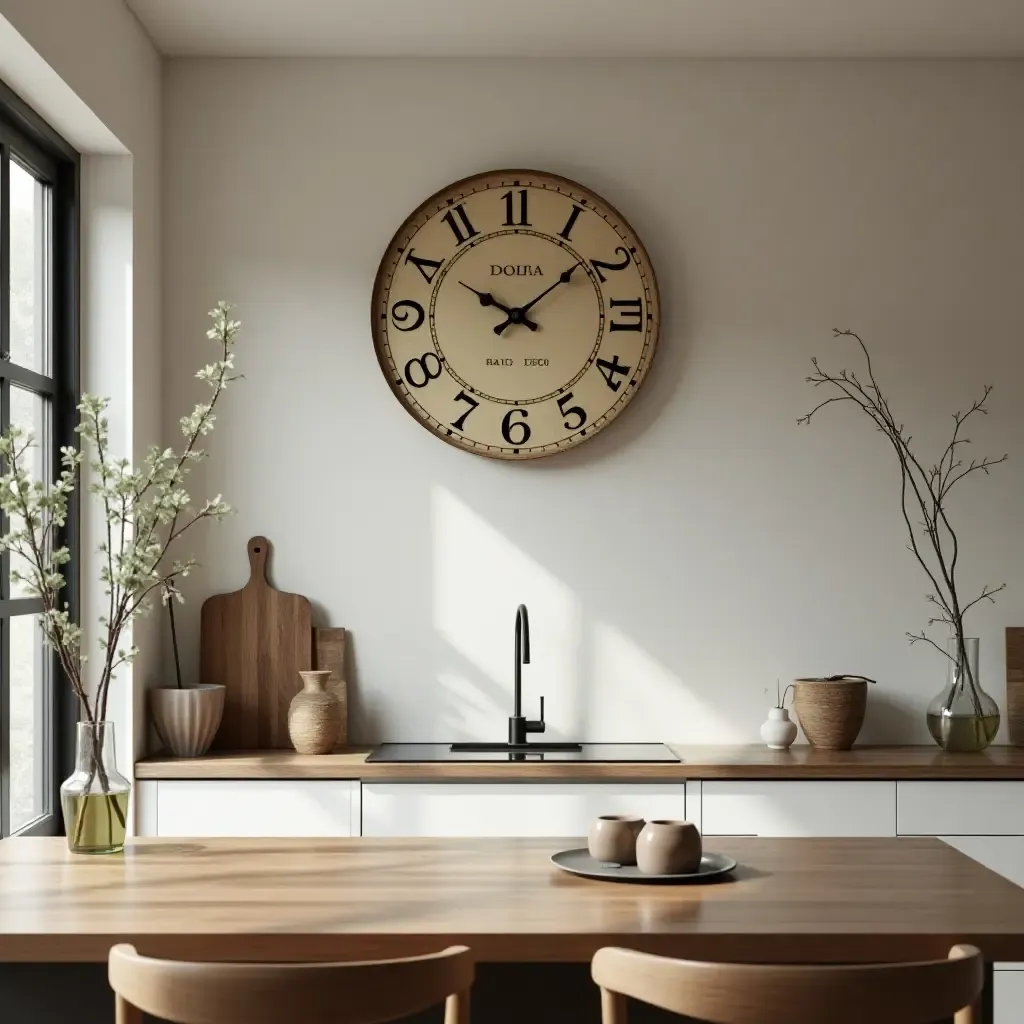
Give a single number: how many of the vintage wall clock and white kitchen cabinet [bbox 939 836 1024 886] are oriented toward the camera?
2

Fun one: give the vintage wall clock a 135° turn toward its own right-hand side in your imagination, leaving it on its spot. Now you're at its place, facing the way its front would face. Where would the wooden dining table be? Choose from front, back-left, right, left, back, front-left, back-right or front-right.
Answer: back-left

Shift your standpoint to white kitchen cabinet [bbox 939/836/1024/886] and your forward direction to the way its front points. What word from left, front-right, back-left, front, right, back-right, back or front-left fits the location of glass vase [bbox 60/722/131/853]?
front-right

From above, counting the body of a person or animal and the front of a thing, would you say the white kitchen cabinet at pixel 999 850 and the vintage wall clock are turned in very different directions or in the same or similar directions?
same or similar directions

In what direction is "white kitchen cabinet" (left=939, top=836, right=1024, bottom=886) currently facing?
toward the camera

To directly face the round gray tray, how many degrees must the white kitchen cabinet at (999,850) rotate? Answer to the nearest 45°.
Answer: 0° — it already faces it

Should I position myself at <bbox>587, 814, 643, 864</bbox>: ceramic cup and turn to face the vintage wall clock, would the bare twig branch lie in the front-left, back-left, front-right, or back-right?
front-right
